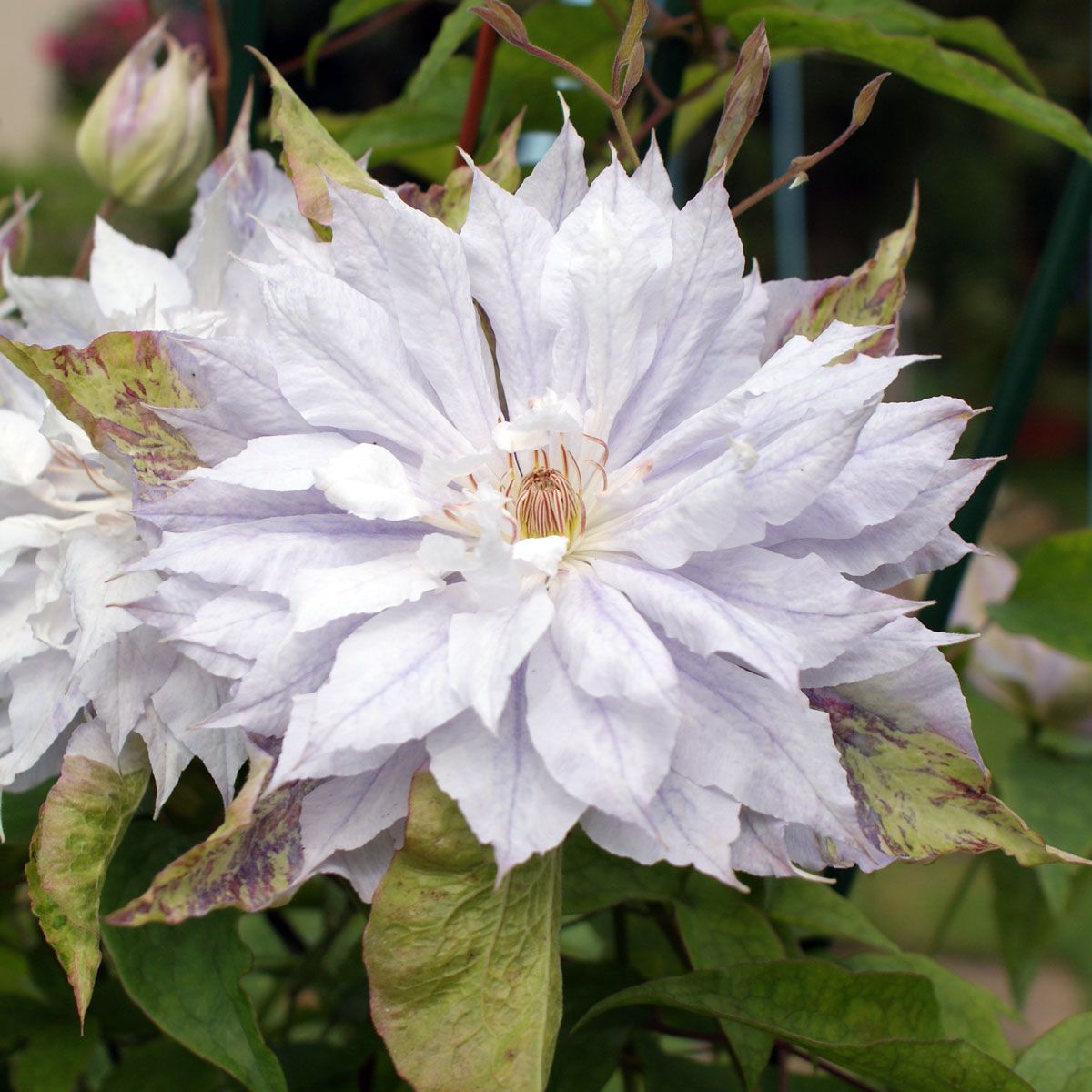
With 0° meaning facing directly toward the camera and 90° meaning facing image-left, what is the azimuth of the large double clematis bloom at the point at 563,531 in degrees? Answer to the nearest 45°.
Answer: approximately 0°
